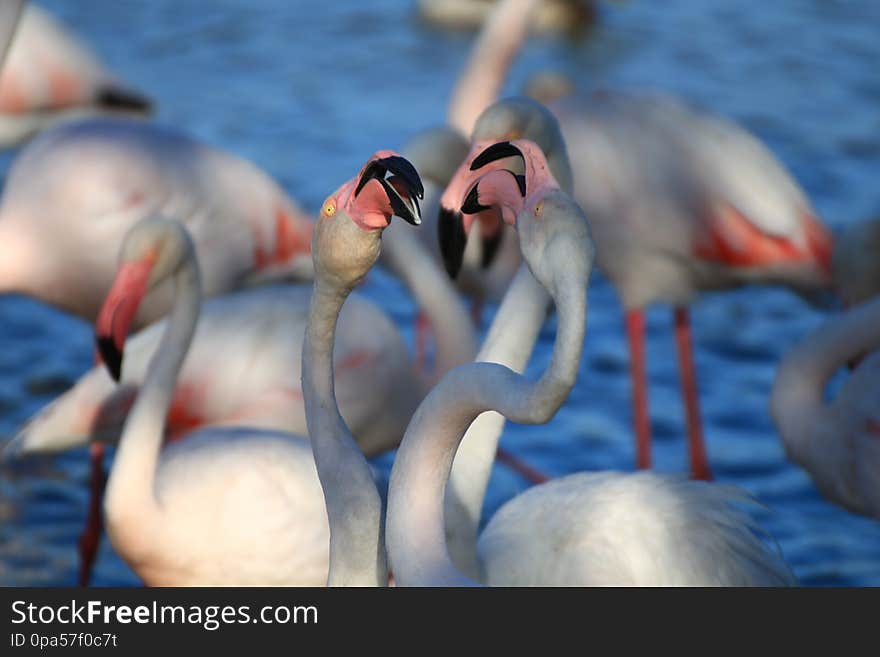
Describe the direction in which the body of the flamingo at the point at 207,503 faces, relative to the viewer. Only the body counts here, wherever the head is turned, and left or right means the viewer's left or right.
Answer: facing to the left of the viewer

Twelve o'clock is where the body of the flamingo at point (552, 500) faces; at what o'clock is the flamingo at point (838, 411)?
the flamingo at point (838, 411) is roughly at 4 o'clock from the flamingo at point (552, 500).

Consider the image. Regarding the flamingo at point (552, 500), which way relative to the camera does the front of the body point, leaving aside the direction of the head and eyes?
to the viewer's left

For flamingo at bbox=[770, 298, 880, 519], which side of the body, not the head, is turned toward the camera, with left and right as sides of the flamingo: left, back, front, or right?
left

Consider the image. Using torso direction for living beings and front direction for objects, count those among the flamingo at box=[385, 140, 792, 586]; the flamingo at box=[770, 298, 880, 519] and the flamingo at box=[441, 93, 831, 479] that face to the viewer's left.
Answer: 3
